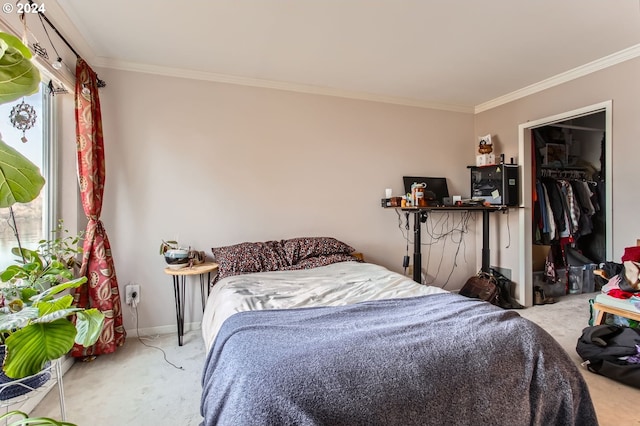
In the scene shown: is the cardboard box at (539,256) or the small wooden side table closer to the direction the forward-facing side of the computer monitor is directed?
the small wooden side table

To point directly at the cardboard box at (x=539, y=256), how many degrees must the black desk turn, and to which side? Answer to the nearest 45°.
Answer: approximately 90° to its left

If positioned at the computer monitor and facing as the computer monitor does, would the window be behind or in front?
in front

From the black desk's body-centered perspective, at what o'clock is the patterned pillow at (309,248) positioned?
The patterned pillow is roughly at 3 o'clock from the black desk.

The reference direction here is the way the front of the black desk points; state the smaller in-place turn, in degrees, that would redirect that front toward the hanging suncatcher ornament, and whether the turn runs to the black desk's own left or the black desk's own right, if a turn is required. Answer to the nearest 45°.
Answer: approximately 90° to the black desk's own right

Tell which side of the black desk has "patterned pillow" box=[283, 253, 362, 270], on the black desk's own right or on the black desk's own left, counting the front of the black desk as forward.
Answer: on the black desk's own right

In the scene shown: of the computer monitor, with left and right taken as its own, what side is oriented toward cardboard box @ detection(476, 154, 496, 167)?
left

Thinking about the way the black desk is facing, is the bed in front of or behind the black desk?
in front

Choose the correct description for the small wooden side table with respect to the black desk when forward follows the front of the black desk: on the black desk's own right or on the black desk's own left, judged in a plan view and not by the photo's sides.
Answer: on the black desk's own right

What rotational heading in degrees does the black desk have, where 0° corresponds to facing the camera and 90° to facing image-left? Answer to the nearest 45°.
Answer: approximately 315°

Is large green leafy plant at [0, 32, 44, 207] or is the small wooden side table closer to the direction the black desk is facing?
the large green leafy plant
